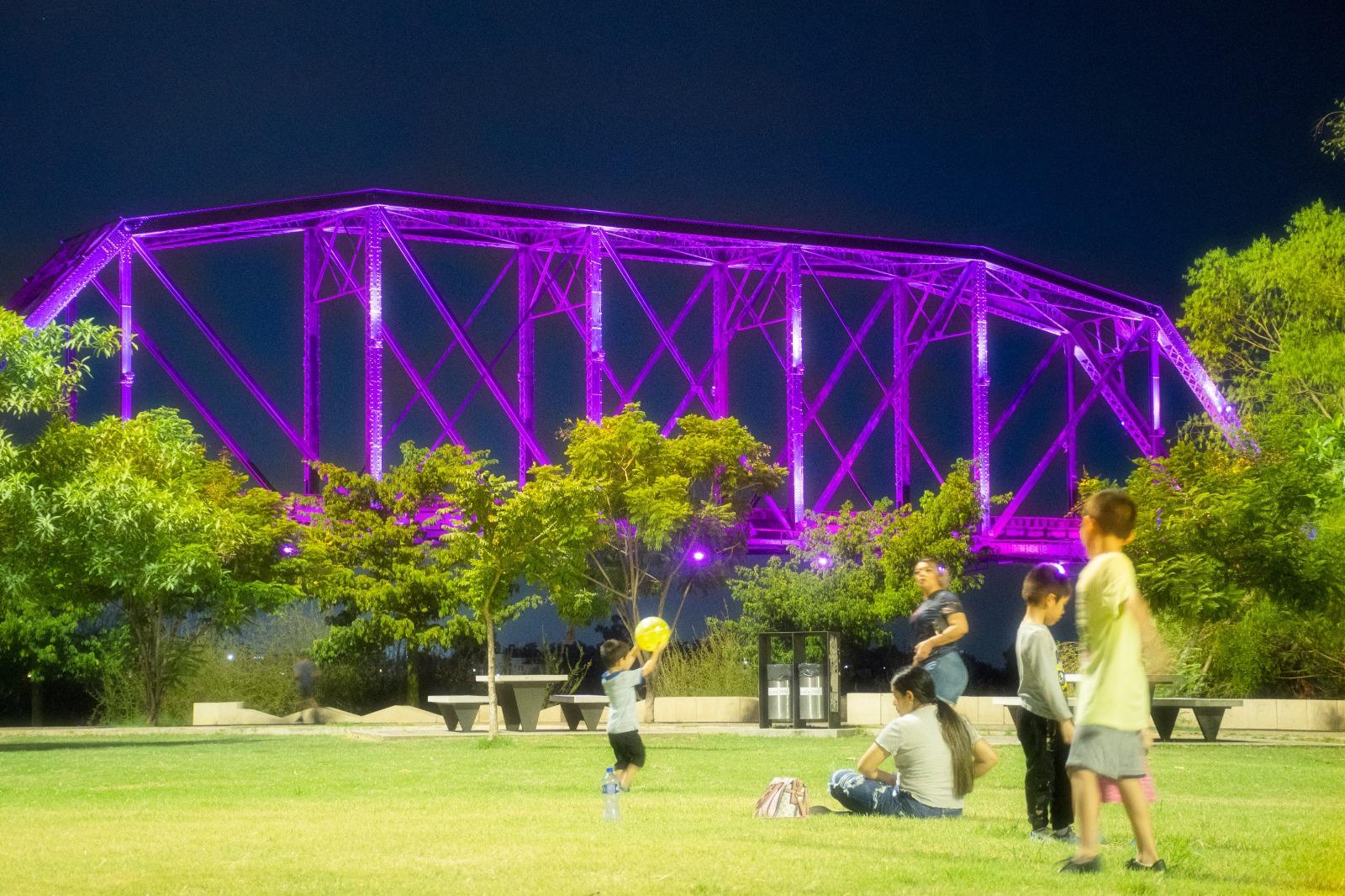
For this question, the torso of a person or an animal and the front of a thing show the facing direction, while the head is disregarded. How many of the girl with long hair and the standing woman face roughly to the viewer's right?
0

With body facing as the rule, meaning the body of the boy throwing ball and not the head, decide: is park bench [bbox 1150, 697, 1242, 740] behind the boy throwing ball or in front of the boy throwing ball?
in front

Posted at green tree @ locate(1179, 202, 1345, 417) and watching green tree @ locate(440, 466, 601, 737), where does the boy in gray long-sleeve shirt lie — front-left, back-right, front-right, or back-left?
front-left

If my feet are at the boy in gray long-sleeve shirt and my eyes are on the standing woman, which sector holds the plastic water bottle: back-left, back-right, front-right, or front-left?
front-left

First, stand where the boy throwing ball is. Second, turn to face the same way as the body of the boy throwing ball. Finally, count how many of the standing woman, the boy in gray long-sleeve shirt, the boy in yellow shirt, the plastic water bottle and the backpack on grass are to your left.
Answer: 0

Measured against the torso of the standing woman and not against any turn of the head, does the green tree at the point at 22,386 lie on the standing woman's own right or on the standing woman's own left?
on the standing woman's own right

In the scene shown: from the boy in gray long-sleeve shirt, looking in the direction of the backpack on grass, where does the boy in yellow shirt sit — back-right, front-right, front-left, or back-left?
back-left

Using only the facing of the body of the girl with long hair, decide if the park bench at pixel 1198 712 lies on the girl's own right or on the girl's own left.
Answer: on the girl's own right

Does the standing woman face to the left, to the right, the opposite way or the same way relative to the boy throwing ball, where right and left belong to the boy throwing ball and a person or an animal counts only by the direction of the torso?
the opposite way

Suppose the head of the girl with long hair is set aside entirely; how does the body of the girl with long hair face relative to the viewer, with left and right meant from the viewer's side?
facing away from the viewer and to the left of the viewer

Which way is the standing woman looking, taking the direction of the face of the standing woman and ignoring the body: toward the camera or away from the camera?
toward the camera
